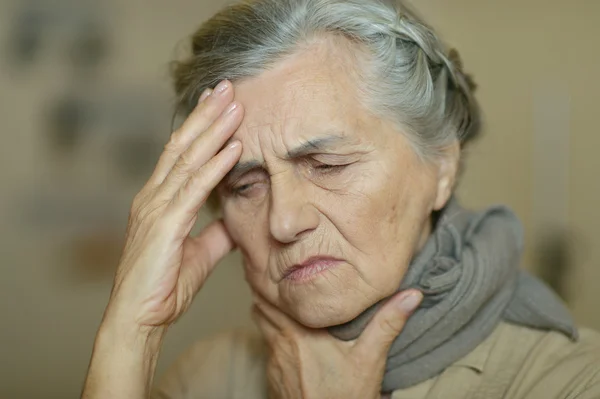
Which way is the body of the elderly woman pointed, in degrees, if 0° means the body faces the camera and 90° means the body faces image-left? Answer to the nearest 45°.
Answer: approximately 45°
